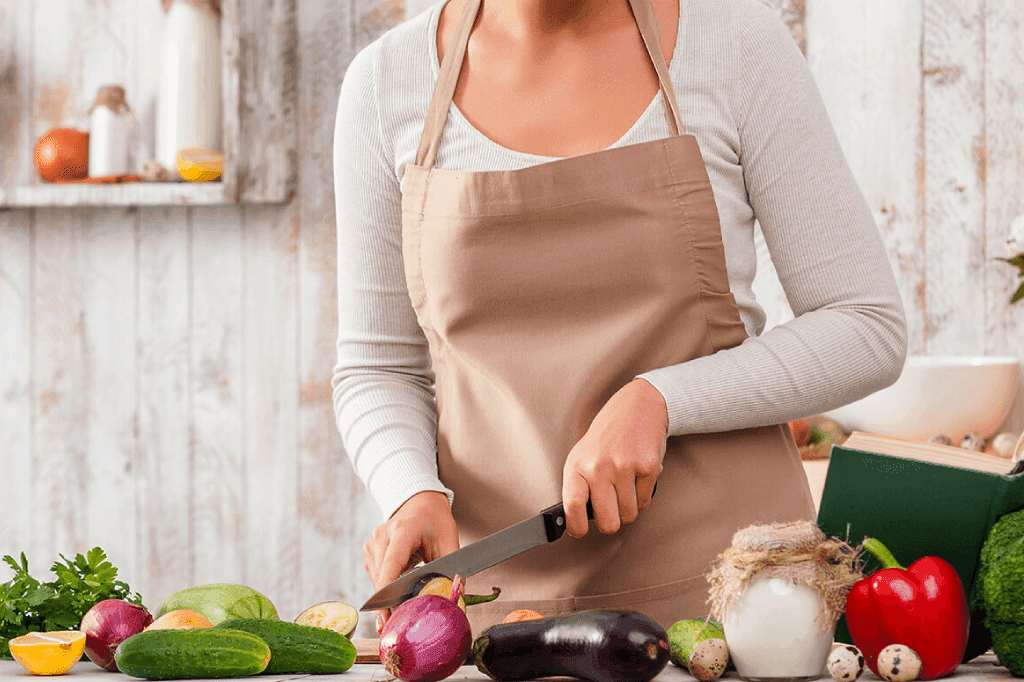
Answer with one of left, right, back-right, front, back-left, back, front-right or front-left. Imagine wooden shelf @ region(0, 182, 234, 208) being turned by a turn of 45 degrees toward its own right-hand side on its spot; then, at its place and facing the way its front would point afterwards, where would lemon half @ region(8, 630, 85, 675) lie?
front-left

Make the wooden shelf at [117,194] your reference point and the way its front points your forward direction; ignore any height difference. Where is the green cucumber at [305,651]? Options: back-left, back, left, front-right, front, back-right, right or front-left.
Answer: front

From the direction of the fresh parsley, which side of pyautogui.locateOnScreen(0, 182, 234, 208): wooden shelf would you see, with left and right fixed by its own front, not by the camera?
front

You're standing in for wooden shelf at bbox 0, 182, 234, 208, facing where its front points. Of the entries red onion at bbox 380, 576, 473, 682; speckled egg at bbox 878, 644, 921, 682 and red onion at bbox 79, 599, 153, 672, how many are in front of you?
3

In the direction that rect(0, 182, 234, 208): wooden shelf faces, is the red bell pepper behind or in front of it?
in front

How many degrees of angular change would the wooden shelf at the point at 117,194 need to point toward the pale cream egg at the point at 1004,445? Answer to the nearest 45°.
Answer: approximately 45° to its left

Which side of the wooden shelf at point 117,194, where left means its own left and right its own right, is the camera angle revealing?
front

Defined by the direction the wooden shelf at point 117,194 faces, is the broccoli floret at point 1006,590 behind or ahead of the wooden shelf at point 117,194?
ahead

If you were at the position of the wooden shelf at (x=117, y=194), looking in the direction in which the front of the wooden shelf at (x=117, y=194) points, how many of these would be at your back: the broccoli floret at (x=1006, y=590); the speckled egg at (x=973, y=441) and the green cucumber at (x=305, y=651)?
0

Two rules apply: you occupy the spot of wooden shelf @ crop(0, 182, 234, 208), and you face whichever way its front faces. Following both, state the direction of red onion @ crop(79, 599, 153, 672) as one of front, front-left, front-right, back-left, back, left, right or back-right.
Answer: front

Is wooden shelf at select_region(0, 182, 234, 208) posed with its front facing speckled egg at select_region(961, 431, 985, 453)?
no

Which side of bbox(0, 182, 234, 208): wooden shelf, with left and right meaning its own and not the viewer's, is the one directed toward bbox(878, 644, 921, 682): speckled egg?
front

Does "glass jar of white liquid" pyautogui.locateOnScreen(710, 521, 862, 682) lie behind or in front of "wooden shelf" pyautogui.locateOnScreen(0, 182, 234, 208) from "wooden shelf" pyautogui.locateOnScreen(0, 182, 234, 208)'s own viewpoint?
in front

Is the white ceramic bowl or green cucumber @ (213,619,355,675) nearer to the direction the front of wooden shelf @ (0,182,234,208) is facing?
the green cucumber

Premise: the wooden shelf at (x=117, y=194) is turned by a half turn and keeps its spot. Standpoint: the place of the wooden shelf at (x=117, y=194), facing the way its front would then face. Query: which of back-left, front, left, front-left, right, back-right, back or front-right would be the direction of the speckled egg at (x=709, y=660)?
back
